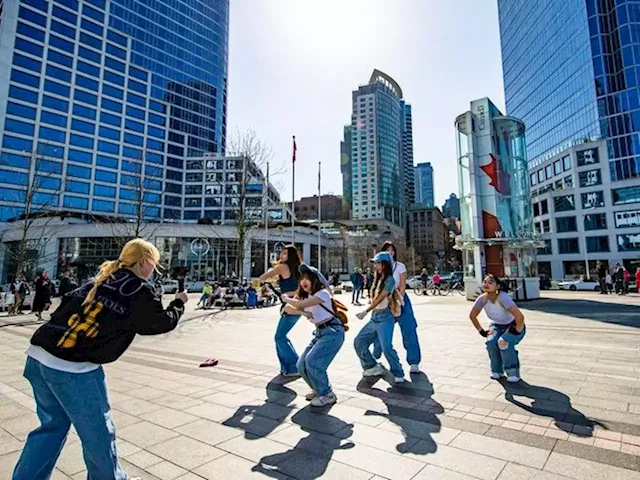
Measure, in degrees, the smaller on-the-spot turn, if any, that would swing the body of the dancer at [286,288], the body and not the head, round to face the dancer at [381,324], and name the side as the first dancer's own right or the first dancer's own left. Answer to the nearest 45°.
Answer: approximately 180°

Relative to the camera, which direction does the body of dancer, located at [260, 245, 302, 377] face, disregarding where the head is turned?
to the viewer's left

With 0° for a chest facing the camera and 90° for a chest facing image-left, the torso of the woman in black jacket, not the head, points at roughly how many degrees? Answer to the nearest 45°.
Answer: approximately 225°

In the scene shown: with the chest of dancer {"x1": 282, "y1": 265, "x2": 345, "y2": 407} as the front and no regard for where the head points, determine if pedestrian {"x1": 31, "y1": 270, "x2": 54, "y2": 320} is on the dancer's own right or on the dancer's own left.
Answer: on the dancer's own right

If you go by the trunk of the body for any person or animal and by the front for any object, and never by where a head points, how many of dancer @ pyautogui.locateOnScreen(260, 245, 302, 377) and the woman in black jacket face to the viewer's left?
1

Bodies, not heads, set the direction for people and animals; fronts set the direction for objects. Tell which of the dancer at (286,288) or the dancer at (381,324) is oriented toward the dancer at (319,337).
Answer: the dancer at (381,324)

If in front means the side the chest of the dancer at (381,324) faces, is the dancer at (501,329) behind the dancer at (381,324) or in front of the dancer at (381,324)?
behind

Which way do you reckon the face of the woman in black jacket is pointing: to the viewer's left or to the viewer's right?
to the viewer's right
